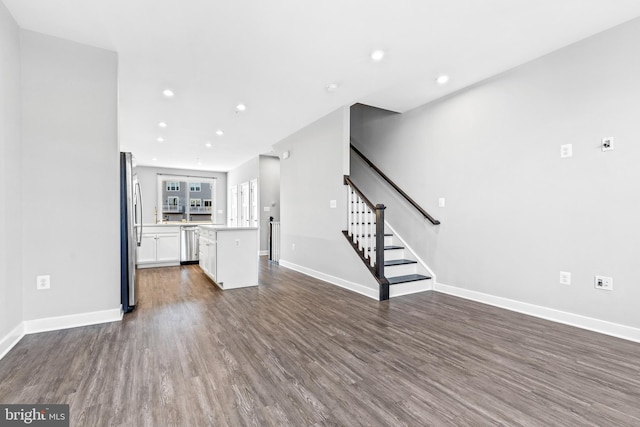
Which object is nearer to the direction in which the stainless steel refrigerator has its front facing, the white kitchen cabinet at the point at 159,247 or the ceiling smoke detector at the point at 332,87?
the ceiling smoke detector

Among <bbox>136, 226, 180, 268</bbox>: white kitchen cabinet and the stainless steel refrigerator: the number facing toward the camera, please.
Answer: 1

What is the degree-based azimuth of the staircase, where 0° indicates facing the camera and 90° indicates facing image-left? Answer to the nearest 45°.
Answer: approximately 315°

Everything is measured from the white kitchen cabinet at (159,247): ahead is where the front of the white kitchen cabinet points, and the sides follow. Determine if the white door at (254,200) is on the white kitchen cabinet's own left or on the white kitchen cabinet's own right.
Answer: on the white kitchen cabinet's own left

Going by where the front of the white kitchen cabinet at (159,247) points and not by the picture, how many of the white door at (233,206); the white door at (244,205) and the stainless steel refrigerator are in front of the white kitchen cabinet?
1

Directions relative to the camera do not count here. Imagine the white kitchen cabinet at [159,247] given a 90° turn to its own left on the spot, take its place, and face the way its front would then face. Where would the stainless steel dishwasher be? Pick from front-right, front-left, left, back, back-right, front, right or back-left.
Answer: front

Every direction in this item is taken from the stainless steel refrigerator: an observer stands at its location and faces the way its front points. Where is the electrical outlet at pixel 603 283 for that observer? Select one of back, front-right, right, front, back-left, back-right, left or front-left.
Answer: front-right

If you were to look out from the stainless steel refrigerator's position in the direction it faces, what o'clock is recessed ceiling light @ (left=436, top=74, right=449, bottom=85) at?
The recessed ceiling light is roughly at 1 o'clock from the stainless steel refrigerator.

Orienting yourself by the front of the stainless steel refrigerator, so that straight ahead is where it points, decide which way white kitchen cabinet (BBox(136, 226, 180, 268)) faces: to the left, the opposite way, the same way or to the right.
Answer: to the right

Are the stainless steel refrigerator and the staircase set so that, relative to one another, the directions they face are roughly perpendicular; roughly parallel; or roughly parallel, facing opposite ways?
roughly perpendicular

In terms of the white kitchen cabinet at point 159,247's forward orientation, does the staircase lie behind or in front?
in front

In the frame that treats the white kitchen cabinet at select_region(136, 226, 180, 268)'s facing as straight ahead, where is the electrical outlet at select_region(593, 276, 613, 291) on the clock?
The electrical outlet is roughly at 11 o'clock from the white kitchen cabinet.

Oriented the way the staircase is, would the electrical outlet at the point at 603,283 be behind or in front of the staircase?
in front

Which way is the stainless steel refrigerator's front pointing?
to the viewer's right

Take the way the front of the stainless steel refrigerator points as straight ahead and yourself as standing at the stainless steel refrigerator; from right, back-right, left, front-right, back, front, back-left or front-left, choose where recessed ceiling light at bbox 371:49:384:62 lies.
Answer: front-right

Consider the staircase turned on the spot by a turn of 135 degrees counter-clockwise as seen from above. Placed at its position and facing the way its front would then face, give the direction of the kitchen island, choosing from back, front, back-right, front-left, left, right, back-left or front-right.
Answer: left

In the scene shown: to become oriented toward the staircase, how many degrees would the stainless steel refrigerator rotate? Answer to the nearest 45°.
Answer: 0° — it already faces it

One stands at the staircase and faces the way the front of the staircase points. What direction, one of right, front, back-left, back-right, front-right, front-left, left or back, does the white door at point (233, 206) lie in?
back

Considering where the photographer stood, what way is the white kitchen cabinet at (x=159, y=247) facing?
facing the viewer

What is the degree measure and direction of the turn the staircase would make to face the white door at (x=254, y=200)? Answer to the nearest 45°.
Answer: approximately 180°

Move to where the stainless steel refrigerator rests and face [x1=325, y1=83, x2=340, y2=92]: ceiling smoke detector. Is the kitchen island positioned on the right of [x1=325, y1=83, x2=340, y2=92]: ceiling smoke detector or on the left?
left
